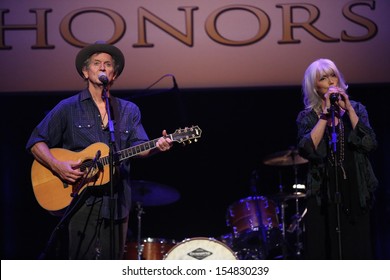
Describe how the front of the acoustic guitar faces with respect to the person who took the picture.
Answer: facing the viewer

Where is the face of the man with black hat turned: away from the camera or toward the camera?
toward the camera

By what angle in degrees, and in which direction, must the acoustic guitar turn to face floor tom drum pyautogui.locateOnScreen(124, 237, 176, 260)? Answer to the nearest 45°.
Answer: approximately 180°

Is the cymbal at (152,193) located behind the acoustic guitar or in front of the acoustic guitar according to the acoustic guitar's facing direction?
behind
